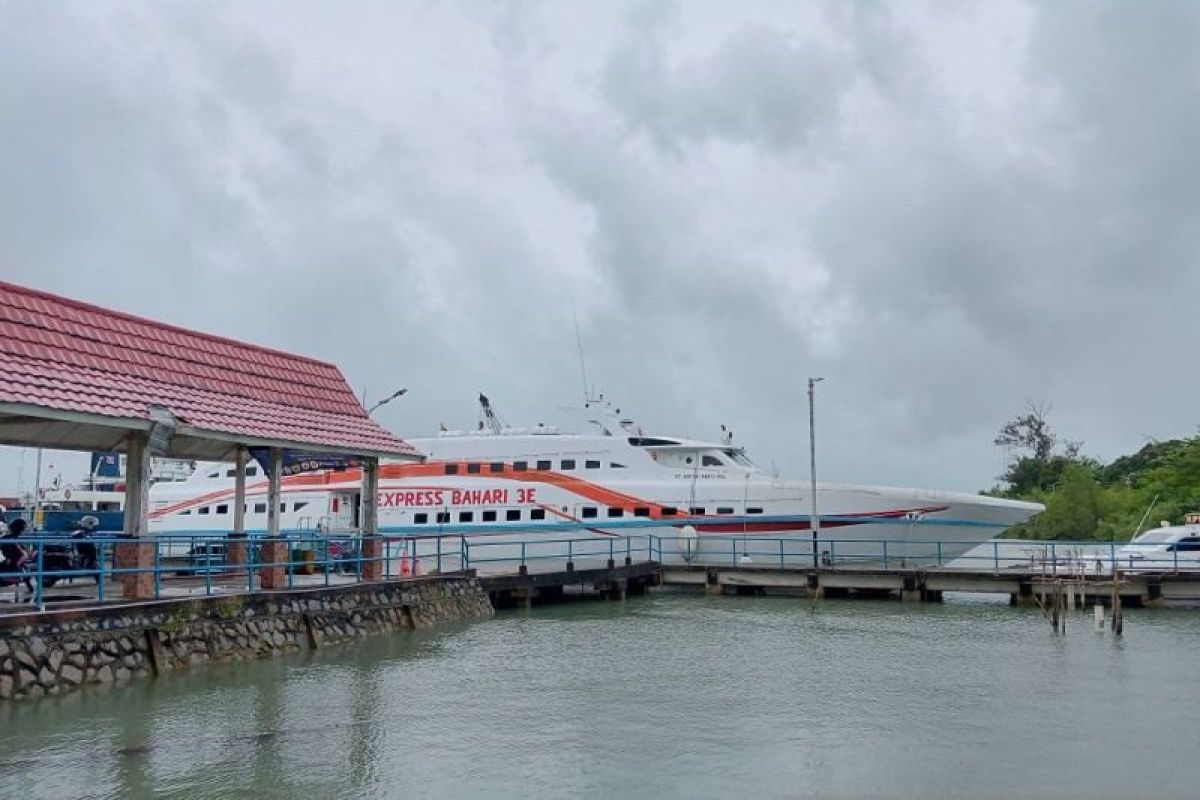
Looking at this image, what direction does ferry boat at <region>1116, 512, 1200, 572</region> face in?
to the viewer's left

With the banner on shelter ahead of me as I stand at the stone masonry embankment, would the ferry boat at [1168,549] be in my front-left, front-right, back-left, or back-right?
front-right

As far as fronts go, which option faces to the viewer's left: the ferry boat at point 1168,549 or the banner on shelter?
the ferry boat

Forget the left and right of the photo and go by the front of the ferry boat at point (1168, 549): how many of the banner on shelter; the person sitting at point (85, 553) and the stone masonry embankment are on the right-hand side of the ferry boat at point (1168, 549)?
0

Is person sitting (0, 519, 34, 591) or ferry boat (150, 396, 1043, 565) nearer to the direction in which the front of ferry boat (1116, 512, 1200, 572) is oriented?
the ferry boat

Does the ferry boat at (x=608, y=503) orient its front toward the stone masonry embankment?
no

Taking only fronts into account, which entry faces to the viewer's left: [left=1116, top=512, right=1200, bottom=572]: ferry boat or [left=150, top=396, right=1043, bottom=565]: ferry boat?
[left=1116, top=512, right=1200, bottom=572]: ferry boat

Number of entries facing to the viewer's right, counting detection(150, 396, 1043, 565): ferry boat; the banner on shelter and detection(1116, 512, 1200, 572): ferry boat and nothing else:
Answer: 1

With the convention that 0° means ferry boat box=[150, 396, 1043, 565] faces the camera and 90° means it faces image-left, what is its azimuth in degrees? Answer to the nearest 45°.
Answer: approximately 270°

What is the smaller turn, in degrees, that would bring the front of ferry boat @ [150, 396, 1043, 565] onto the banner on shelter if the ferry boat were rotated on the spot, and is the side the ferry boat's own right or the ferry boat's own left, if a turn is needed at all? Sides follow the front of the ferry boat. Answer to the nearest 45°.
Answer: approximately 135° to the ferry boat's own right

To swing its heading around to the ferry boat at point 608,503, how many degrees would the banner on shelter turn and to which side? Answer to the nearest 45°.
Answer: approximately 135° to its left

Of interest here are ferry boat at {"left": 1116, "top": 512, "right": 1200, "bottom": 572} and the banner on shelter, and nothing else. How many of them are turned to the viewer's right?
0

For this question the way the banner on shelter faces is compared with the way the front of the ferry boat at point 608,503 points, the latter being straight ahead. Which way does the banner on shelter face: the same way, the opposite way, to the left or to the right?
to the right

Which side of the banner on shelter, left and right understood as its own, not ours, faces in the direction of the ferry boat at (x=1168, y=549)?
left

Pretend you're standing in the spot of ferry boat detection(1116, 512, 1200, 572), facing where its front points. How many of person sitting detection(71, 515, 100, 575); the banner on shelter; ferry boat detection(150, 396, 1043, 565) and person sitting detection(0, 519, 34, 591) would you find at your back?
0

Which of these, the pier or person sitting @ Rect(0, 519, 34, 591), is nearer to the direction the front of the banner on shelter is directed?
the person sitting

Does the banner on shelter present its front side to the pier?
no

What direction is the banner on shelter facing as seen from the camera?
toward the camera

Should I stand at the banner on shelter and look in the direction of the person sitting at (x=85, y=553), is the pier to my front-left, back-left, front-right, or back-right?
back-left

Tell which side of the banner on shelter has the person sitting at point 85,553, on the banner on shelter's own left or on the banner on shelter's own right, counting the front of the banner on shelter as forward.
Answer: on the banner on shelter's own right

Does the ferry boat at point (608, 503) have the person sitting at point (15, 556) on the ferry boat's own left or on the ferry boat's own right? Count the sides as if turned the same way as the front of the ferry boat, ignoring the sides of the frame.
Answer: on the ferry boat's own right
